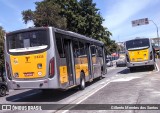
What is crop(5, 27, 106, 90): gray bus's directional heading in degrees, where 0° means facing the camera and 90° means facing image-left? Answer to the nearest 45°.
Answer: approximately 225°

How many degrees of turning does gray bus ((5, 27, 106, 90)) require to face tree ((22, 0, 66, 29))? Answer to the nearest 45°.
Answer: approximately 45° to its left

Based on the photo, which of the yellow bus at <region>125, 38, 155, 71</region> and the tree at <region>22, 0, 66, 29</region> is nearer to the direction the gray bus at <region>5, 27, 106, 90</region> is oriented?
the yellow bus

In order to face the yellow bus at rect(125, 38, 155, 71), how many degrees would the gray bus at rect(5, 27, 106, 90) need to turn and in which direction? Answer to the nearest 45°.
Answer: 0° — it already faces it
